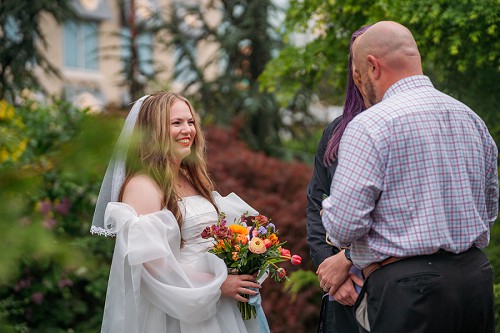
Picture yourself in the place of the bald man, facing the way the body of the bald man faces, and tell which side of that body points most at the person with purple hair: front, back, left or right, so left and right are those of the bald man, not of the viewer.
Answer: front

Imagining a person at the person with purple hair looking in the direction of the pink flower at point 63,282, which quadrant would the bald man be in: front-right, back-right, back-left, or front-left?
back-left

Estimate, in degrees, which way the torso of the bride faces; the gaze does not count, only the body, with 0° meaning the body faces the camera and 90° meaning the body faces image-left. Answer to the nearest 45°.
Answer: approximately 315°

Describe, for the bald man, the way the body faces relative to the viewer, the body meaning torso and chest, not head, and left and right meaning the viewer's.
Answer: facing away from the viewer and to the left of the viewer

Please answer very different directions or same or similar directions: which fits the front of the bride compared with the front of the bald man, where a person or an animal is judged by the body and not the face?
very different directions

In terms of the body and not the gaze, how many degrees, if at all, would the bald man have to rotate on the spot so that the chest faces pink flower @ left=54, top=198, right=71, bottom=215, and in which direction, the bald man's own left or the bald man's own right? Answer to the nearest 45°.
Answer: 0° — they already face it

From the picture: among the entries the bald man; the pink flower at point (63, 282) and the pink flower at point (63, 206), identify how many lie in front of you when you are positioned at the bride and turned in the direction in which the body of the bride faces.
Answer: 1

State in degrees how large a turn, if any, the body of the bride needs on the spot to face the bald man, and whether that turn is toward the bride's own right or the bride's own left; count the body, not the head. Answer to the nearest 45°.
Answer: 0° — they already face them

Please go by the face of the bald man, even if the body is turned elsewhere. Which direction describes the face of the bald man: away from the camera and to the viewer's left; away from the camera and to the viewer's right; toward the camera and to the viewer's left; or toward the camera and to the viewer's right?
away from the camera and to the viewer's left

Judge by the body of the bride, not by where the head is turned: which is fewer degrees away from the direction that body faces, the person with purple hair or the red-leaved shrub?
the person with purple hair
